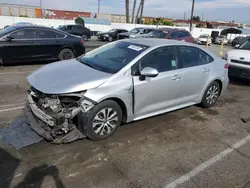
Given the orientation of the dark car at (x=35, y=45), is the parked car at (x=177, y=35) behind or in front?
behind

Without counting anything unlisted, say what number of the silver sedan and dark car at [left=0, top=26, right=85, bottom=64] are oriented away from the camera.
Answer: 0

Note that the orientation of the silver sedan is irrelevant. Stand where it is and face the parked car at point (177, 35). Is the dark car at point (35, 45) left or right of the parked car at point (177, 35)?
left

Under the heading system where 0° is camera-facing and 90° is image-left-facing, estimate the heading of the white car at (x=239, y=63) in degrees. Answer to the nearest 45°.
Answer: approximately 45°

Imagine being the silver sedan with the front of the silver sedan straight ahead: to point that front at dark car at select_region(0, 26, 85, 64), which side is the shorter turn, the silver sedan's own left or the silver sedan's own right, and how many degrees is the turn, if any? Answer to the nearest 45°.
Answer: approximately 90° to the silver sedan's own right

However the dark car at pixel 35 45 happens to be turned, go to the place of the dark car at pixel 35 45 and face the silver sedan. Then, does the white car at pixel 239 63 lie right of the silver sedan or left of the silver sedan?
left

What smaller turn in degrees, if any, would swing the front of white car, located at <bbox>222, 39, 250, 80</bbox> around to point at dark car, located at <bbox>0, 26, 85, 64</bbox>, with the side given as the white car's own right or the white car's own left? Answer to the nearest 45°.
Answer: approximately 45° to the white car's own right

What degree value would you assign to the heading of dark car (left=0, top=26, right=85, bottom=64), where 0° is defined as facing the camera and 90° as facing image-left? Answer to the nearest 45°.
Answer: approximately 90°

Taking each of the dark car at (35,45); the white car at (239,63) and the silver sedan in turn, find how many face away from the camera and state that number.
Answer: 0

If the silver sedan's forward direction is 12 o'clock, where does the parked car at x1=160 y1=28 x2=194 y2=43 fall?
The parked car is roughly at 5 o'clock from the silver sedan.

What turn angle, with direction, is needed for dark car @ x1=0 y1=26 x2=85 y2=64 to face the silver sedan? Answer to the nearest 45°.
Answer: approximately 90° to its left

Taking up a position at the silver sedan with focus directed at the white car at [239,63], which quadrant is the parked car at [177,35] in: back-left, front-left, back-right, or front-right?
front-left

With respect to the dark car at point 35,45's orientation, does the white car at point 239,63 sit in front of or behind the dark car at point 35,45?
behind
